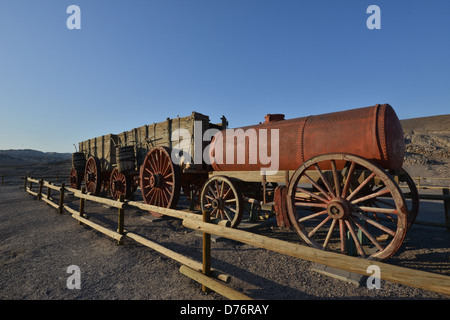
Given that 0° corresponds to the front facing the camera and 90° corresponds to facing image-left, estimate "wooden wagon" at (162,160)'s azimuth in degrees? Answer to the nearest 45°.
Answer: approximately 135°

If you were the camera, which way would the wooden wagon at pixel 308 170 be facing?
facing away from the viewer and to the left of the viewer
